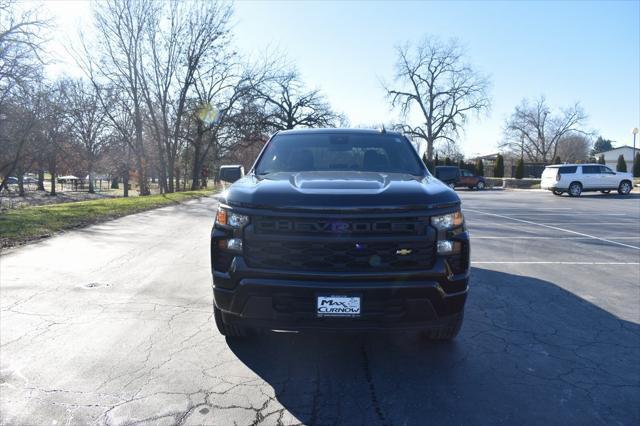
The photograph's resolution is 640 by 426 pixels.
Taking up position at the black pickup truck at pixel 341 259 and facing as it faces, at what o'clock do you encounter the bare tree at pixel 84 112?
The bare tree is roughly at 5 o'clock from the black pickup truck.

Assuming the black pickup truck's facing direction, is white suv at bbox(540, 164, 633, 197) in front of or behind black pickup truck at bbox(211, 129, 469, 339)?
behind

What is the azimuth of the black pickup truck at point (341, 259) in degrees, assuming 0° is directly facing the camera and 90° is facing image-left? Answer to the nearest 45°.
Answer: approximately 0°
